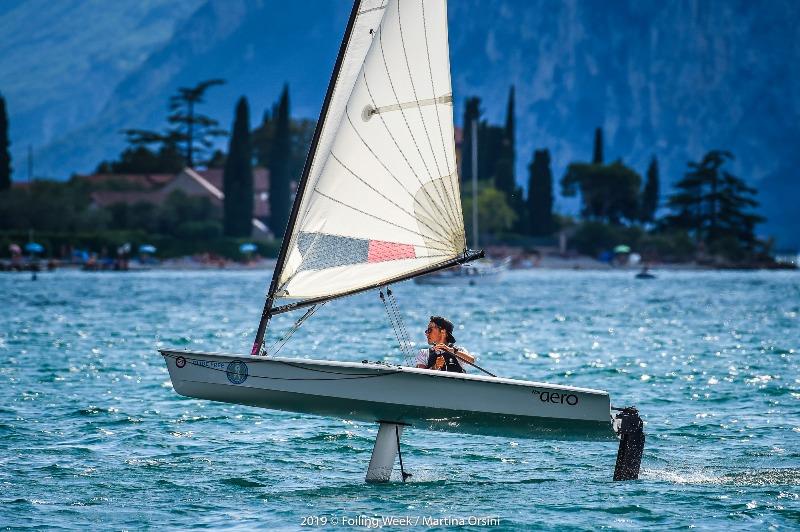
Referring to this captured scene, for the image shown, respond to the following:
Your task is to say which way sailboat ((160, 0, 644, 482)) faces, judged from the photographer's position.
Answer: facing to the left of the viewer

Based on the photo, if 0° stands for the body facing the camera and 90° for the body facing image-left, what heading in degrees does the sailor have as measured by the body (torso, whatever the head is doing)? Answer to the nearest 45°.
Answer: approximately 45°
